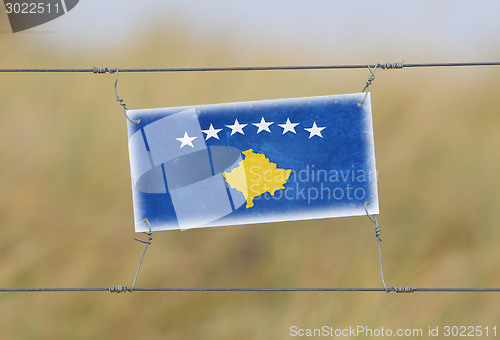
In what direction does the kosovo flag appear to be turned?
toward the camera
